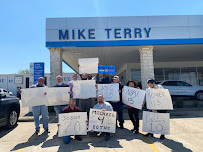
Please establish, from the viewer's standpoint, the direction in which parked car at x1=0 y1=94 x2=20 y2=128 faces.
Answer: facing away from the viewer and to the right of the viewer

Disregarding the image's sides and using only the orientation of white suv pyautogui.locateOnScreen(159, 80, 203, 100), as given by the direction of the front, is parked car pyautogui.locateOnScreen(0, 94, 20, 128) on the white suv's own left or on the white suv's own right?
on the white suv's own right

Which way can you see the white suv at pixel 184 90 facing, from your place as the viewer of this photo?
facing to the right of the viewer

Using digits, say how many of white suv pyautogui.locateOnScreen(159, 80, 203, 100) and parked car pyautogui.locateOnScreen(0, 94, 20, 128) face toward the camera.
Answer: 0
